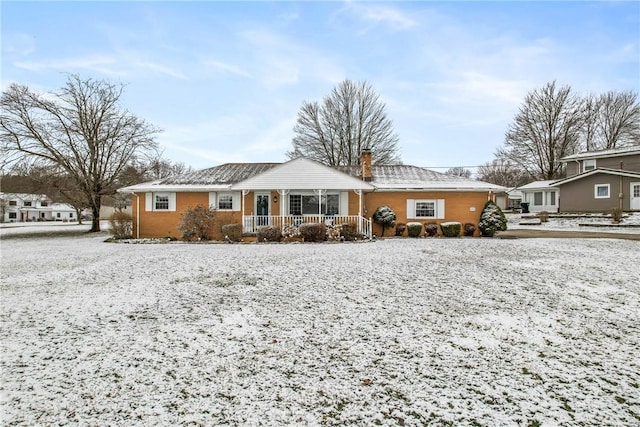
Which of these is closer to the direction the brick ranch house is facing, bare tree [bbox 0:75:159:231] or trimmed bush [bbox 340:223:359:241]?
the trimmed bush

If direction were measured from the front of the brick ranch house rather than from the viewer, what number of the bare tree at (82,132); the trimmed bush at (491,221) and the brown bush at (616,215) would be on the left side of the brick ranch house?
2

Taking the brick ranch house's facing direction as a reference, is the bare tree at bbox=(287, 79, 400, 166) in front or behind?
behind

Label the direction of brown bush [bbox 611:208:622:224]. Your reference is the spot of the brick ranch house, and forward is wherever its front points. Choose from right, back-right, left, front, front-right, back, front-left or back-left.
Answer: left

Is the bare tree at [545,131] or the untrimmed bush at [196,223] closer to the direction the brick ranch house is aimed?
the untrimmed bush

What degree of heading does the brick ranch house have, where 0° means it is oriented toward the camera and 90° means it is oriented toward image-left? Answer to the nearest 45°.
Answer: approximately 0°

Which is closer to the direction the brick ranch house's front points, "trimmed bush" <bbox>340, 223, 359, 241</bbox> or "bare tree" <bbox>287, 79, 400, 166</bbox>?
the trimmed bush

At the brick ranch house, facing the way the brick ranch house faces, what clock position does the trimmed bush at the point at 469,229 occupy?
The trimmed bush is roughly at 9 o'clock from the brick ranch house.

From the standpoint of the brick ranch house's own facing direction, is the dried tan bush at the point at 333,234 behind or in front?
in front

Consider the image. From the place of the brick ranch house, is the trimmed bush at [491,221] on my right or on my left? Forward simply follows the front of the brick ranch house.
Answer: on my left
